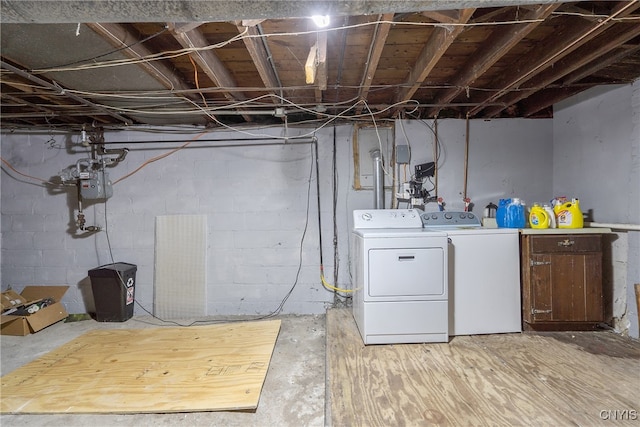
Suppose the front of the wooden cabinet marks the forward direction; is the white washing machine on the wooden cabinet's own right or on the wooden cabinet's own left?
on the wooden cabinet's own right

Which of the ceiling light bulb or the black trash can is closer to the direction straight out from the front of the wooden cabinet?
the ceiling light bulb

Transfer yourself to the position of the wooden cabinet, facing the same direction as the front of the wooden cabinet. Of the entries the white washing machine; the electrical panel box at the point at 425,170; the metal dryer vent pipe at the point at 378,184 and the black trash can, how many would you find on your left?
0

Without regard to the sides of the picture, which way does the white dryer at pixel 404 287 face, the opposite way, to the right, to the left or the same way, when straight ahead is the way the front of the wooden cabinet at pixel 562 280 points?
the same way

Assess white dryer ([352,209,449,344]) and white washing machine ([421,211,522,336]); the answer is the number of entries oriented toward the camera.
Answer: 2

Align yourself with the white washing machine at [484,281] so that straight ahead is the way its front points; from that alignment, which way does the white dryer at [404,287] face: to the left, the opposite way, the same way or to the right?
the same way

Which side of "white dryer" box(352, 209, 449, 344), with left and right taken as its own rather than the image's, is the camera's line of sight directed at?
front

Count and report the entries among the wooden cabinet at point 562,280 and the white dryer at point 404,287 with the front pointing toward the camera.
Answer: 2

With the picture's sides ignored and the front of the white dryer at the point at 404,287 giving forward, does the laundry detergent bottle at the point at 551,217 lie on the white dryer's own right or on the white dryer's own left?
on the white dryer's own left

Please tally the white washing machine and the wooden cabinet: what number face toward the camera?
2

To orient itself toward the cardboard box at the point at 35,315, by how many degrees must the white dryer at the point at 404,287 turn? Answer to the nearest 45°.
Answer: approximately 90° to its right

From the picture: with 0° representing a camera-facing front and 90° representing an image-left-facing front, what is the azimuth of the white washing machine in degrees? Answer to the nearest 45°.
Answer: approximately 0°

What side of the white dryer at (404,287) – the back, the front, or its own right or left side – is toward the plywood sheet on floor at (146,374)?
right

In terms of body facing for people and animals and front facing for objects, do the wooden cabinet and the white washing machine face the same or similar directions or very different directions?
same or similar directions

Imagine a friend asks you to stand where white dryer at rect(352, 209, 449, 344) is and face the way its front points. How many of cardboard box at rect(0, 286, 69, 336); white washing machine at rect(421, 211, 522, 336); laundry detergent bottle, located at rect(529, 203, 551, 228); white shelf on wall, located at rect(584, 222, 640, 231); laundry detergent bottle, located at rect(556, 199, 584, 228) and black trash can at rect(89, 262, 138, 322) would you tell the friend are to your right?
2

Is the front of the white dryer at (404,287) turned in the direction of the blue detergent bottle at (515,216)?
no
